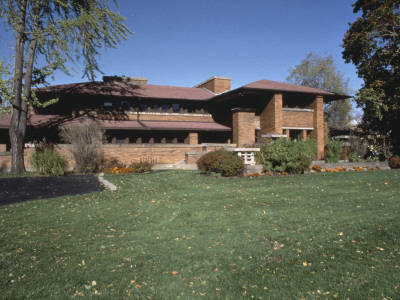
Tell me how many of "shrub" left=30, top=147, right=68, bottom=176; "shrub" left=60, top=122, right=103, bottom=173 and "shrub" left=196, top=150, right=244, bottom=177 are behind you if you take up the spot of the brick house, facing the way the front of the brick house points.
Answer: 0

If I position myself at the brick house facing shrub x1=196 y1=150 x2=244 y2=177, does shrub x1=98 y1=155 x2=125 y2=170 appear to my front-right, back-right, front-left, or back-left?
front-right

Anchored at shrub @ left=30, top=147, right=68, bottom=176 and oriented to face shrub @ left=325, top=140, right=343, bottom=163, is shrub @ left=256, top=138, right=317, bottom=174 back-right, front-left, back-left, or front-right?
front-right

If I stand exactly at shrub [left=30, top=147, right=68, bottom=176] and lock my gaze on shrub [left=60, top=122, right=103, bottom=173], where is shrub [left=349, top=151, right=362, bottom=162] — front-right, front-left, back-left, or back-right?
front-right

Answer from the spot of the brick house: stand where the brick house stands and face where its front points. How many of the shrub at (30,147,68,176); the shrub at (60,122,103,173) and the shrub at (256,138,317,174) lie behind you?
0

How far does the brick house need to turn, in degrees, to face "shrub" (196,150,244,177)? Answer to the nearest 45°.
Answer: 0° — it already faces it

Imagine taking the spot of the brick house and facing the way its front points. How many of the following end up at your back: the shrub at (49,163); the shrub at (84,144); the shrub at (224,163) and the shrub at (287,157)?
0

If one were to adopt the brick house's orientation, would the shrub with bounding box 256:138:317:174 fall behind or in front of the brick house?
in front

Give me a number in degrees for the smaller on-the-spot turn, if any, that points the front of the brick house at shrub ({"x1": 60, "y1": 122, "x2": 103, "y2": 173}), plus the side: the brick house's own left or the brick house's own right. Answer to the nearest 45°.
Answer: approximately 45° to the brick house's own right

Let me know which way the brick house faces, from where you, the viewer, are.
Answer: facing the viewer

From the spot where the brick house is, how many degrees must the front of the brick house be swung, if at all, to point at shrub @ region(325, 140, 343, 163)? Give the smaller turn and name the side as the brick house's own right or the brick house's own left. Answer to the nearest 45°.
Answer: approximately 45° to the brick house's own left

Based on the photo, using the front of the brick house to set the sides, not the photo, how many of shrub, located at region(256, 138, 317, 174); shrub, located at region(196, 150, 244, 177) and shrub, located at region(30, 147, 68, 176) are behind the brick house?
0

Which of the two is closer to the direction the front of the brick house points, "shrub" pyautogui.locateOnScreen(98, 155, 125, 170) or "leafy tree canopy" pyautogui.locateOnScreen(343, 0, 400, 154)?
the shrub

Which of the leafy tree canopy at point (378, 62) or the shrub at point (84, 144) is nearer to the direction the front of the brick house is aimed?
the shrub

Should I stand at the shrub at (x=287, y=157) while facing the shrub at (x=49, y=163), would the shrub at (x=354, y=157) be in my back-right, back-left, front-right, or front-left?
back-right

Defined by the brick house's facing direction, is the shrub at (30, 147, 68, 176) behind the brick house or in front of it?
in front
